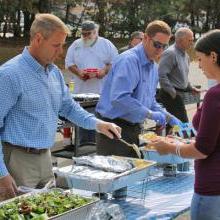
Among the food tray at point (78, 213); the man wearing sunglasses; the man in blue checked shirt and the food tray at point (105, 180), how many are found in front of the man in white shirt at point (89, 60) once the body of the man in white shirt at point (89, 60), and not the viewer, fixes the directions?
4

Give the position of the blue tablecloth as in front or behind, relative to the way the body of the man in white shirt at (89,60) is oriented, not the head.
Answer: in front

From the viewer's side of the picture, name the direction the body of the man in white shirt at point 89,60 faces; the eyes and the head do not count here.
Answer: toward the camera

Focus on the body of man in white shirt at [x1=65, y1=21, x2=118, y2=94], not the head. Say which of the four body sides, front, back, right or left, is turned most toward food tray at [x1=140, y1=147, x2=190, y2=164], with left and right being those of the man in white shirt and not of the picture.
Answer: front

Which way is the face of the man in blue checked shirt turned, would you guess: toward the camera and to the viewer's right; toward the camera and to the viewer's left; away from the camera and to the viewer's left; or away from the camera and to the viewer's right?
toward the camera and to the viewer's right

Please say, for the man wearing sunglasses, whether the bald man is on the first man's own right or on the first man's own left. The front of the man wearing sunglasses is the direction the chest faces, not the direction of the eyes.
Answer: on the first man's own left

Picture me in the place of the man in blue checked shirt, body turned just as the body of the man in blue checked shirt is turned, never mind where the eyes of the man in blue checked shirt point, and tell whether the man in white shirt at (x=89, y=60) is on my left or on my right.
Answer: on my left

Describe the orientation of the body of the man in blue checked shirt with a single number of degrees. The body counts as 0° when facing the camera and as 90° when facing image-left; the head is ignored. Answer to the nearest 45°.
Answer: approximately 315°

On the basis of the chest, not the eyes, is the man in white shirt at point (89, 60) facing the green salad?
yes
